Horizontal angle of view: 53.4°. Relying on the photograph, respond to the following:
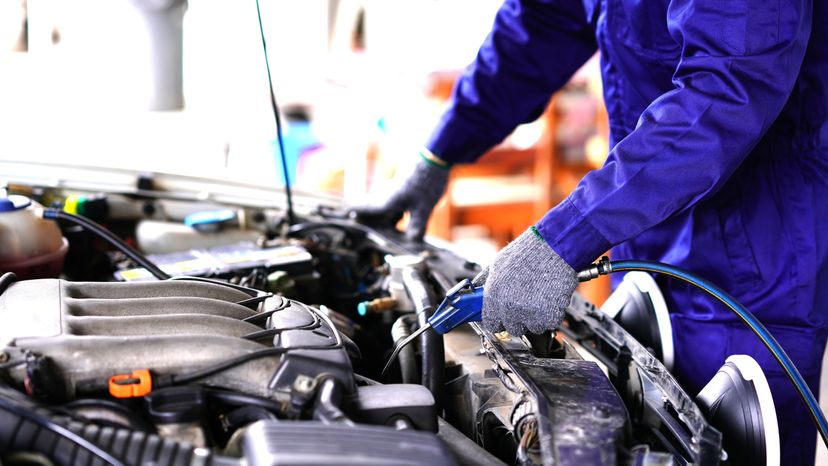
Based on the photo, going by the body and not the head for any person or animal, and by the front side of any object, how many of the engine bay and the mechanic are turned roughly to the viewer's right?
1

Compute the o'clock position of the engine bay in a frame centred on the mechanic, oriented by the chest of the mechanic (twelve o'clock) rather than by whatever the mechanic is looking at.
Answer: The engine bay is roughly at 12 o'clock from the mechanic.

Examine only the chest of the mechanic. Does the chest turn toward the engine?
yes

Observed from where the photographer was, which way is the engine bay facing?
facing to the right of the viewer

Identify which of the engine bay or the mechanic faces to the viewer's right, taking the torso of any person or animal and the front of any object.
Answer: the engine bay
